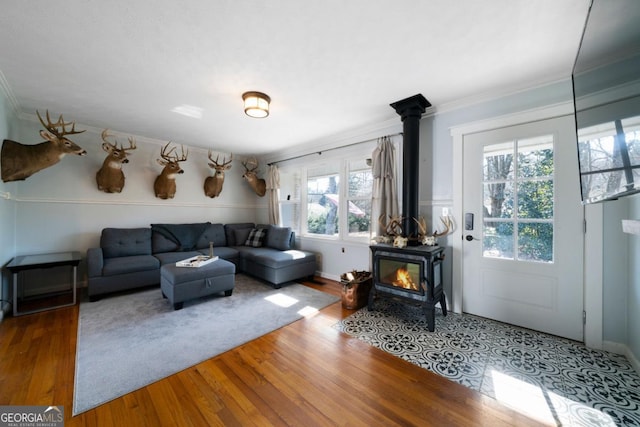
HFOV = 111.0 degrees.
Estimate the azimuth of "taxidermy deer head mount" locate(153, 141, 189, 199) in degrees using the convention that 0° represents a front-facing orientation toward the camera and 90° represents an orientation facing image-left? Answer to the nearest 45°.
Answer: approximately 315°

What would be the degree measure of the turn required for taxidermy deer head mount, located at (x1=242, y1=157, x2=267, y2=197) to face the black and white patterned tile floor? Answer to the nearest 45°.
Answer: approximately 90° to its left

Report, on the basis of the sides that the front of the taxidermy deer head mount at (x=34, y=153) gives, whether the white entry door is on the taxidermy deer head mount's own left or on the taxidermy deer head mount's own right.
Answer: on the taxidermy deer head mount's own right

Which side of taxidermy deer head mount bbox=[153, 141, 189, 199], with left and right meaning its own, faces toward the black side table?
right

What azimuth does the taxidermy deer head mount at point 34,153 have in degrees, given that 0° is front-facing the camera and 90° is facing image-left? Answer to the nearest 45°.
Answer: approximately 270°

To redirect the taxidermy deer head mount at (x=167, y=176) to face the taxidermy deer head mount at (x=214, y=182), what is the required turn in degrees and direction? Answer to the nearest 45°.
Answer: approximately 45° to its left

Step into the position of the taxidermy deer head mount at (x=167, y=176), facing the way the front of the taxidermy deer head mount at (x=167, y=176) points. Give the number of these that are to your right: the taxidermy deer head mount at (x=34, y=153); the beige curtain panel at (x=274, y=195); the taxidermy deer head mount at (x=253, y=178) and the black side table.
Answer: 2

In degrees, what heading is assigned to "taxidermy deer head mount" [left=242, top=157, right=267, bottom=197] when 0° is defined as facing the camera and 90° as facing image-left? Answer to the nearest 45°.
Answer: approximately 45°
